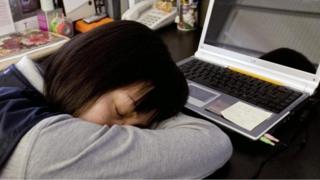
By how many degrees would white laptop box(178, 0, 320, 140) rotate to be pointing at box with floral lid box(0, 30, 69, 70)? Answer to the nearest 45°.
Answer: approximately 45° to its right

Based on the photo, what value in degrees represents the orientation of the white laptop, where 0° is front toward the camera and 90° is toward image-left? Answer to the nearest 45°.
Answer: approximately 45°
